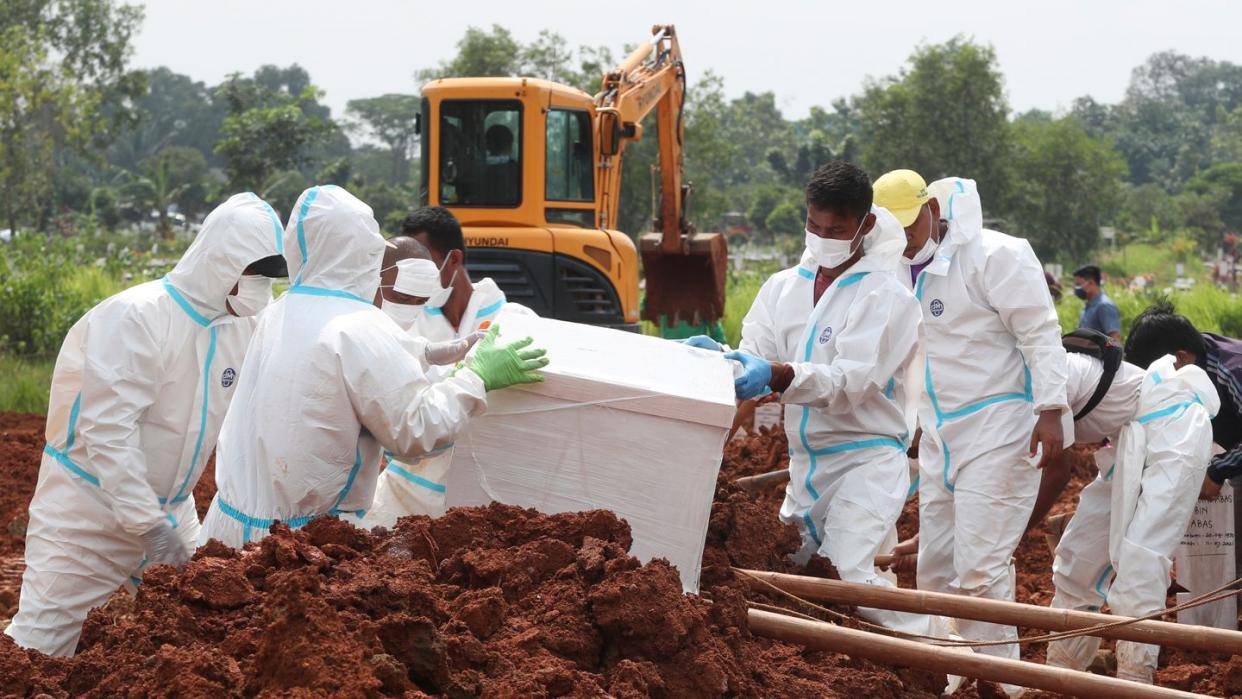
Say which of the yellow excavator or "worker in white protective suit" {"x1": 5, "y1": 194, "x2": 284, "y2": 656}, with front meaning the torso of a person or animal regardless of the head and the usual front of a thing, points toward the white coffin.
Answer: the worker in white protective suit

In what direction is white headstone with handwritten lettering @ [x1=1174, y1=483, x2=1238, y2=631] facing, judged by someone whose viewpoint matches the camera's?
facing the viewer

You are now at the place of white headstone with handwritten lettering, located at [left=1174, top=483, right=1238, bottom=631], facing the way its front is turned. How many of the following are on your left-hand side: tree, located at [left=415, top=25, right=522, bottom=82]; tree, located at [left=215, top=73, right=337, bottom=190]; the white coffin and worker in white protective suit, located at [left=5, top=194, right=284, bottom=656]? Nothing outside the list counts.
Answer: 0

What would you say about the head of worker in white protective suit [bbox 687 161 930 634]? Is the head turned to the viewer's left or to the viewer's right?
to the viewer's left

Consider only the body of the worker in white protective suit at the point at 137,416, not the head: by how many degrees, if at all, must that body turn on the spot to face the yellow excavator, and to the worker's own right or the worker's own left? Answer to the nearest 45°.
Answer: approximately 90° to the worker's own left

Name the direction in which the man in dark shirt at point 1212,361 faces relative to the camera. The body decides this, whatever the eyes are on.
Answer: to the viewer's left

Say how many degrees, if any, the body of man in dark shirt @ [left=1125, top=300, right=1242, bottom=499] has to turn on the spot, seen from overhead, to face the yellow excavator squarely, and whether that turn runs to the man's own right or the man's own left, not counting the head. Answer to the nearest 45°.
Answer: approximately 45° to the man's own right

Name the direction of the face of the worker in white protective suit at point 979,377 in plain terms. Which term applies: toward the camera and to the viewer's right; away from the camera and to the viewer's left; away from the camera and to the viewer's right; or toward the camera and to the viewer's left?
toward the camera and to the viewer's left

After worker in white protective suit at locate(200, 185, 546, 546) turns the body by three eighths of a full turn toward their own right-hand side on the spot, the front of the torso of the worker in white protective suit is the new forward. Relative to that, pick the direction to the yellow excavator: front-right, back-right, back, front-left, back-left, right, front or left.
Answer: back

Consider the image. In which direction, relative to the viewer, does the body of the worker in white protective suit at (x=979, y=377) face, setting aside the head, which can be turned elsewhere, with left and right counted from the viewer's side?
facing the viewer and to the left of the viewer

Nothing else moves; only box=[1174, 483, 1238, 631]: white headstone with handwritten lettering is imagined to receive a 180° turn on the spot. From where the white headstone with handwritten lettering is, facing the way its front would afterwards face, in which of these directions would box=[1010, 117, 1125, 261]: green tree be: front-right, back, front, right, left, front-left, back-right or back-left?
front

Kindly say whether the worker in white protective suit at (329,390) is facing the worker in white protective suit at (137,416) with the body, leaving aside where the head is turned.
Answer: no

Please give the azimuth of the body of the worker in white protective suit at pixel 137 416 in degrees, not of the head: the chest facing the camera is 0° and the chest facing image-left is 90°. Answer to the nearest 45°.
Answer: approximately 315°

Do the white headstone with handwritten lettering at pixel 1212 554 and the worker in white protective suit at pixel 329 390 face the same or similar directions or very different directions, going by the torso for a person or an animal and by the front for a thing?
very different directions

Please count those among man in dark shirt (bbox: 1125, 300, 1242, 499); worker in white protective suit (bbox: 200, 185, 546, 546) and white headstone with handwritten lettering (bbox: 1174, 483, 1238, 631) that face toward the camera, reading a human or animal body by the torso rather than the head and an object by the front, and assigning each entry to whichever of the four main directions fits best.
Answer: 1

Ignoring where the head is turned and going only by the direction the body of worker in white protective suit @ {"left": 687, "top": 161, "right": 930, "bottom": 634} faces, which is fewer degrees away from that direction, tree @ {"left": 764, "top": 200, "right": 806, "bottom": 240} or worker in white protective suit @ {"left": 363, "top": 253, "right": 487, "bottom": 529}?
the worker in white protective suit

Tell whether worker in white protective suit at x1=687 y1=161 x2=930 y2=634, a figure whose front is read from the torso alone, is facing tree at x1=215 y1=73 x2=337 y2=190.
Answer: no
